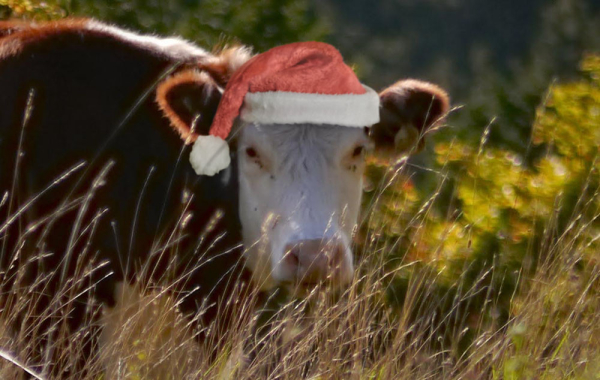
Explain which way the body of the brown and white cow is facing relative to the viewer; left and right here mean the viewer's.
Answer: facing the viewer and to the right of the viewer
